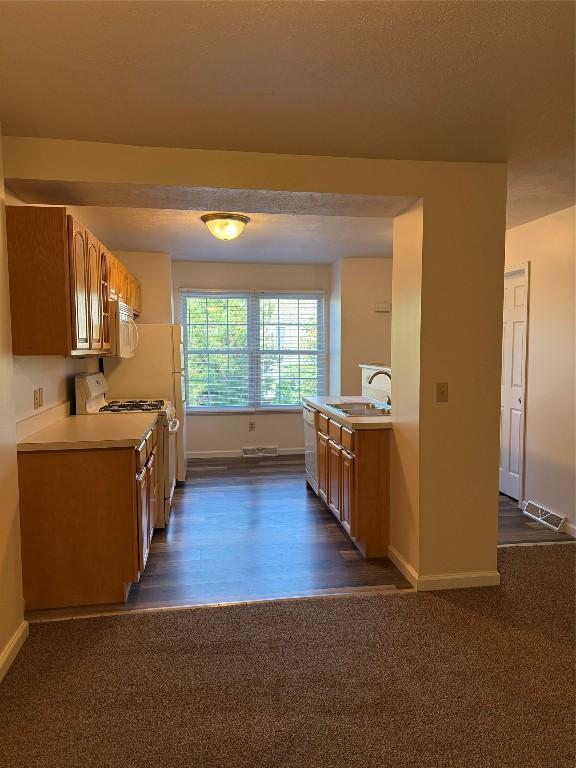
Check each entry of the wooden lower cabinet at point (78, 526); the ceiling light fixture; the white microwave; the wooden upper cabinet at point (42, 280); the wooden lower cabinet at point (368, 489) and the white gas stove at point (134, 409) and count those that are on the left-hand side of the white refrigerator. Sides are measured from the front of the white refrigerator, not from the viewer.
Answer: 0

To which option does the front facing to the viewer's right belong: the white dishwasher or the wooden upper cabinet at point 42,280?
the wooden upper cabinet

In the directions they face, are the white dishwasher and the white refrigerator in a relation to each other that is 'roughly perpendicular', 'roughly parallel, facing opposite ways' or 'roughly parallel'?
roughly parallel, facing opposite ways

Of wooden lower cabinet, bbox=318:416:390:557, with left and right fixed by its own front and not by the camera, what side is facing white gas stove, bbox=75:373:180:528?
front

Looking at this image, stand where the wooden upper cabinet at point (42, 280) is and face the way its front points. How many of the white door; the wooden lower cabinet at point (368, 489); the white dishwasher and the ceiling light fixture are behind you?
0

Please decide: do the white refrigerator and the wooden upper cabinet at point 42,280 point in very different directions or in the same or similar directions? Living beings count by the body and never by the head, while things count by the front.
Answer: same or similar directions

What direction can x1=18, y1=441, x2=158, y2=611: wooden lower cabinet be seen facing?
to the viewer's right

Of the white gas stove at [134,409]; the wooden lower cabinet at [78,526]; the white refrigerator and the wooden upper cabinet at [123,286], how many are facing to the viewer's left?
0

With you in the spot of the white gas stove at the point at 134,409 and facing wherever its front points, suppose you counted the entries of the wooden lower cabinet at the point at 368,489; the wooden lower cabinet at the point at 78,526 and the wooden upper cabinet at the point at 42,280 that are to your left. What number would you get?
0

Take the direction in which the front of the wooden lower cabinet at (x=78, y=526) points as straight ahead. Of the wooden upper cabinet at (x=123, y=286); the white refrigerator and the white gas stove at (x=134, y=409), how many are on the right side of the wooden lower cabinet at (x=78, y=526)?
0

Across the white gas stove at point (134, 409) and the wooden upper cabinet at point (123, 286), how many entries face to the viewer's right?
2

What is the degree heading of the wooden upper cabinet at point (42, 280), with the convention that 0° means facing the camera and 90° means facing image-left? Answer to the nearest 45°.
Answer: approximately 270°

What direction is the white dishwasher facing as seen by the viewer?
to the viewer's left

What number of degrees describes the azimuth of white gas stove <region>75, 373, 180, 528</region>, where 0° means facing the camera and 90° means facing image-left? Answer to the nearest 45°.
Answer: approximately 270°

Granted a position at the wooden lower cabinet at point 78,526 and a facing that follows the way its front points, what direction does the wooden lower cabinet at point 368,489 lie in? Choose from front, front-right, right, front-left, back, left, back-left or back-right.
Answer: front

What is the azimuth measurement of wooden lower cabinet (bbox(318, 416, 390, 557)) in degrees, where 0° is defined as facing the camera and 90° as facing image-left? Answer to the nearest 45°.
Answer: approximately 90°

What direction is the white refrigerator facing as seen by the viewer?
to the viewer's right

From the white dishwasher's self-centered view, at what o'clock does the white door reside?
The white door is roughly at 6 o'clock from the white dishwasher.

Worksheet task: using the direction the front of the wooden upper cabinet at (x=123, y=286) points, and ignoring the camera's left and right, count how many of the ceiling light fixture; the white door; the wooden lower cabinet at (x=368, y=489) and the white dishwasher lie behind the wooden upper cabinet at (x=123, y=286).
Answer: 0

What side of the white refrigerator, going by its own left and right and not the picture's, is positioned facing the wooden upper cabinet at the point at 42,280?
right

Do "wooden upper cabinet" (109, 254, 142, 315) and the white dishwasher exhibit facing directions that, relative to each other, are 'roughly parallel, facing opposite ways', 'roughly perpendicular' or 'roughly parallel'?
roughly parallel, facing opposite ways
